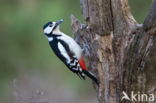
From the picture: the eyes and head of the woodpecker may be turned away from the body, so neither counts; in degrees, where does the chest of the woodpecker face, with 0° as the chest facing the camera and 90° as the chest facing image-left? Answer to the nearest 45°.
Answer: approximately 270°
